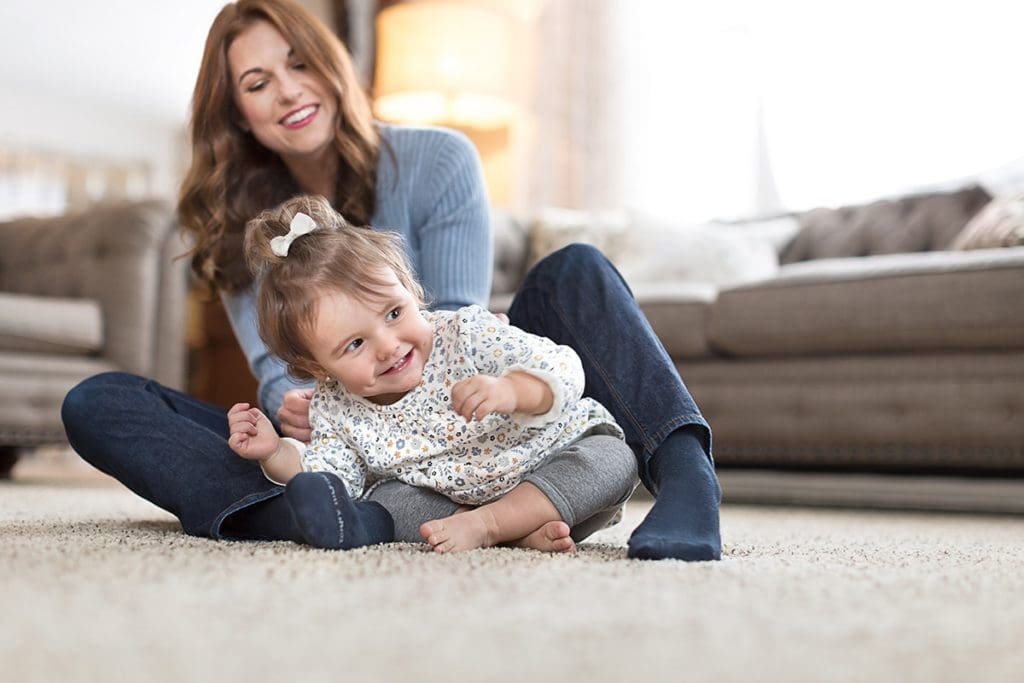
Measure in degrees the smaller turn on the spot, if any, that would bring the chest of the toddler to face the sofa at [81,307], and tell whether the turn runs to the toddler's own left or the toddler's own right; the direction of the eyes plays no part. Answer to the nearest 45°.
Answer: approximately 135° to the toddler's own right

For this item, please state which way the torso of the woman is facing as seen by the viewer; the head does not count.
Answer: toward the camera

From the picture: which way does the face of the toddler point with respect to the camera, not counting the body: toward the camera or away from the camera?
toward the camera

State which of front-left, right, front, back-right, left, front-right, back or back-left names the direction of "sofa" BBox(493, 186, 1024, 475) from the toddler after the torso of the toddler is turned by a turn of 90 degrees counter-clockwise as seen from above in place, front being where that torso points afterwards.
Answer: front-left

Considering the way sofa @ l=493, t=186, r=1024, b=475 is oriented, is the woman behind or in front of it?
in front

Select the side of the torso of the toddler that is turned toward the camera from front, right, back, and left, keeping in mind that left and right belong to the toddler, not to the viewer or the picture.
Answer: front

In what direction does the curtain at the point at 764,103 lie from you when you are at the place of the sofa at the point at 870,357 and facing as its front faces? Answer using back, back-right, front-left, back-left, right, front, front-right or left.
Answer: back-right

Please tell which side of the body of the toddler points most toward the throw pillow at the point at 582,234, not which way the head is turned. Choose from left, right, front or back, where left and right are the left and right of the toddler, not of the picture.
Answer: back

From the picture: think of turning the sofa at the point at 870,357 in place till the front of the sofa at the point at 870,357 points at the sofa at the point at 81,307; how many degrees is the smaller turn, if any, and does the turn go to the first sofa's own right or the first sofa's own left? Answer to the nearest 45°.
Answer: approximately 45° to the first sofa's own right

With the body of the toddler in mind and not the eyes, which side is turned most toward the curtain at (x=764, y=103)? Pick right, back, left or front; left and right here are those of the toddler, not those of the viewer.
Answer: back

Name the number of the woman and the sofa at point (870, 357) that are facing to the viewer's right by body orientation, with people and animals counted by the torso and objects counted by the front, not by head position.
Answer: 0
